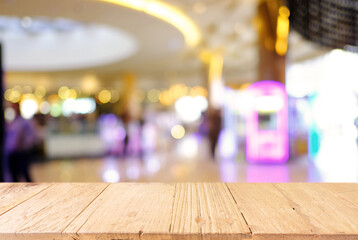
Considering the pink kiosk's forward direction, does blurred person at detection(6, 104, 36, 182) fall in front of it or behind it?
in front

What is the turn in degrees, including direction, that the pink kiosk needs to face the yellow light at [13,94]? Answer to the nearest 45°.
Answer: approximately 135° to its right

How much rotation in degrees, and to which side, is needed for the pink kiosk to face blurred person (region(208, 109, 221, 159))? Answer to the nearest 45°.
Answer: approximately 135° to its right

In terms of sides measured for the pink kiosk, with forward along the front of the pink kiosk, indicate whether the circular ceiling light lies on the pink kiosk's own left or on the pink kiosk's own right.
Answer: on the pink kiosk's own right

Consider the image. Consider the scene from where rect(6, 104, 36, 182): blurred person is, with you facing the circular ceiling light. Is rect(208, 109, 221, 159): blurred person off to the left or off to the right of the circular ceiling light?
right

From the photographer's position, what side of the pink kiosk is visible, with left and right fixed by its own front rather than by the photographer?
front
